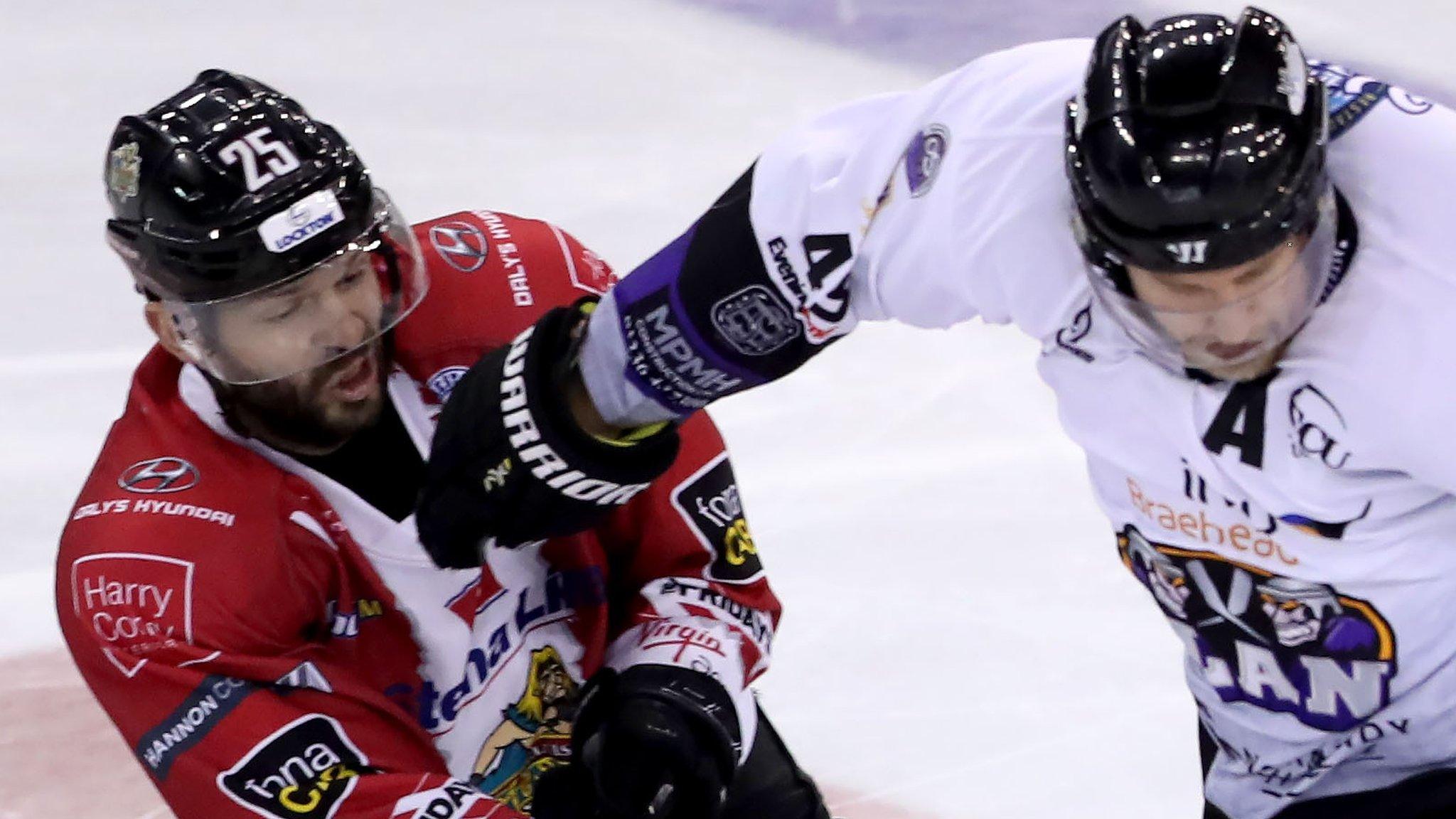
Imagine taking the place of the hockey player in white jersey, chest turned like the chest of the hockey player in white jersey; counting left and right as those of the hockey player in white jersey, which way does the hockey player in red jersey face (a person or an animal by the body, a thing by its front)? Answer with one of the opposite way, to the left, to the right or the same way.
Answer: to the left

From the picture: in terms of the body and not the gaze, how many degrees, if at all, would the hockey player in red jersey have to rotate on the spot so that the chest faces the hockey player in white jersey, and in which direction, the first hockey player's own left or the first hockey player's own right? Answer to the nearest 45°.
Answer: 0° — they already face them

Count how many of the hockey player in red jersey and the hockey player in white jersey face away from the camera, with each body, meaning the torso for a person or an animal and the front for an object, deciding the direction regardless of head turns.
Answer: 0

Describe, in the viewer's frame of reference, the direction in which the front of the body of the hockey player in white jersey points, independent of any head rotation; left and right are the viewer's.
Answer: facing the viewer and to the left of the viewer

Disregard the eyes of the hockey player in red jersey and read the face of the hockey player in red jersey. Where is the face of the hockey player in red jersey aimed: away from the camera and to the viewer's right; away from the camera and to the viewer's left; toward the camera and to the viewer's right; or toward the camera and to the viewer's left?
toward the camera and to the viewer's right

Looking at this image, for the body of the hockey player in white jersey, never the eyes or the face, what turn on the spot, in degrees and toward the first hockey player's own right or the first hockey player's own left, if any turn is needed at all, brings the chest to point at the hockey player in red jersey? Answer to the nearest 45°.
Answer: approximately 45° to the first hockey player's own right

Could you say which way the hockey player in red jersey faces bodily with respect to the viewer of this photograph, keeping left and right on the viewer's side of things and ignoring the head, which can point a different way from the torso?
facing the viewer and to the right of the viewer
